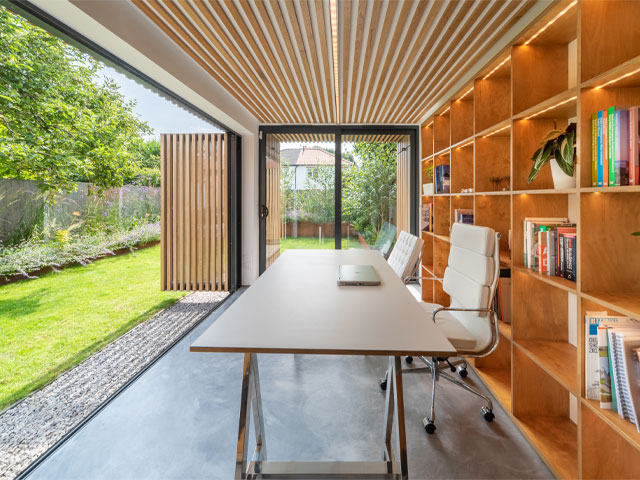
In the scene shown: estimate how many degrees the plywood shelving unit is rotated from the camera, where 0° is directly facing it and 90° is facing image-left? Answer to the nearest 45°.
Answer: approximately 45°

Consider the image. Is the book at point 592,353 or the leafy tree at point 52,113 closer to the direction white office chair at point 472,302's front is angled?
the leafy tree
